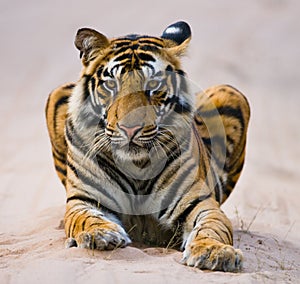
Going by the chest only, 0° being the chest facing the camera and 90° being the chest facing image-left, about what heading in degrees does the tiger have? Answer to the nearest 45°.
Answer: approximately 0°
